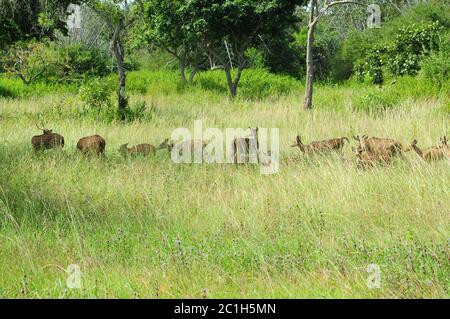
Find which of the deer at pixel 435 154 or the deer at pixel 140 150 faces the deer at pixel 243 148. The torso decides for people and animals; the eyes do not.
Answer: the deer at pixel 435 154

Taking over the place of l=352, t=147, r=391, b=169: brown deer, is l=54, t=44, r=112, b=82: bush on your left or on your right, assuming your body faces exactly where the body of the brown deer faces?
on your right

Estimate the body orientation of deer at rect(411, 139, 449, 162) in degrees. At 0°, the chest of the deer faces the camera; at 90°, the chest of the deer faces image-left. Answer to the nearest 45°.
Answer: approximately 90°

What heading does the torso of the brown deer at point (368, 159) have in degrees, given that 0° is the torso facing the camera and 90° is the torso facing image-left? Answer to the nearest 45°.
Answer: approximately 90°

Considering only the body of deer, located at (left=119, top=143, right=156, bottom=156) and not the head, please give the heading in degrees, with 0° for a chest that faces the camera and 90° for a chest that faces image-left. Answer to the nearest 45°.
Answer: approximately 90°

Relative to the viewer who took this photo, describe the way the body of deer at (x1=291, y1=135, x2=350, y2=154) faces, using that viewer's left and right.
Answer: facing to the left of the viewer

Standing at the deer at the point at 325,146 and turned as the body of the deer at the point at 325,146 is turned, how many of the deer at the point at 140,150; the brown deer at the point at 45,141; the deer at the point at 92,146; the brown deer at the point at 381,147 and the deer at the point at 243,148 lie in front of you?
4

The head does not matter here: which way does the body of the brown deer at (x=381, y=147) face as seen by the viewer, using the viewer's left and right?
facing to the left of the viewer
